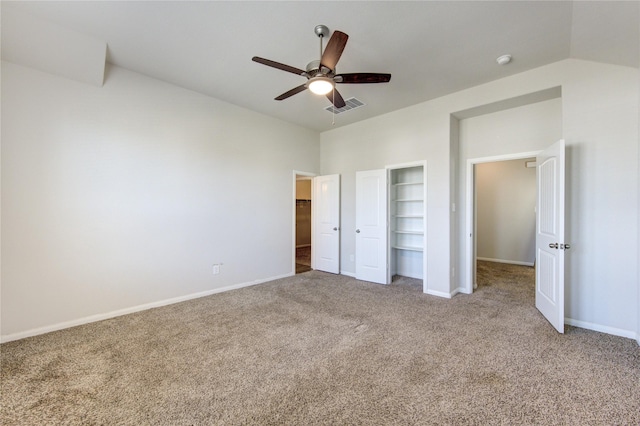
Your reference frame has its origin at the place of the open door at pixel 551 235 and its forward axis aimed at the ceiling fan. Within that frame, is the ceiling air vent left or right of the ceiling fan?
right

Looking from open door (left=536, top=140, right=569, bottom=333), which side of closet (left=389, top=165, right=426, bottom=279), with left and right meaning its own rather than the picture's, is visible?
left

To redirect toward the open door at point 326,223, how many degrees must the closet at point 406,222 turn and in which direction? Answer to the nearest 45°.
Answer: approximately 45° to its right
